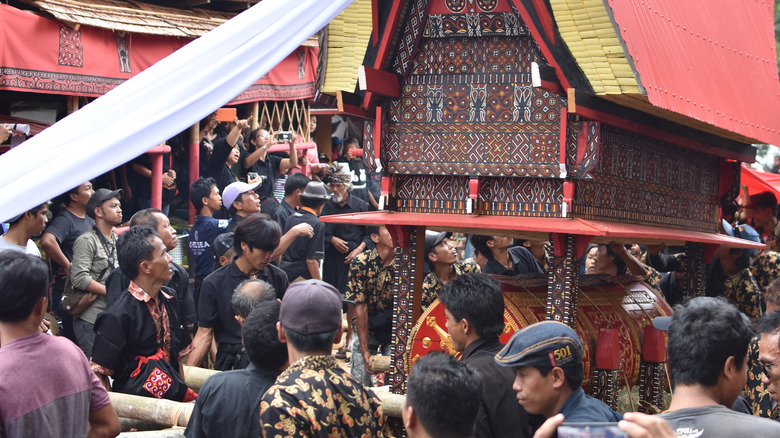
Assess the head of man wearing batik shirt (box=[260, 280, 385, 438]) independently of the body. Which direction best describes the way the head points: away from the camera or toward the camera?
away from the camera

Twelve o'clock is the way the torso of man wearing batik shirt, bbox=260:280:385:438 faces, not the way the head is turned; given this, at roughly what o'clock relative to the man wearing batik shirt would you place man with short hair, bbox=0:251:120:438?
The man with short hair is roughly at 9 o'clock from the man wearing batik shirt.

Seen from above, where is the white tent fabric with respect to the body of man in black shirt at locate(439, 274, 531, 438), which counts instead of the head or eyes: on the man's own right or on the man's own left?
on the man's own right

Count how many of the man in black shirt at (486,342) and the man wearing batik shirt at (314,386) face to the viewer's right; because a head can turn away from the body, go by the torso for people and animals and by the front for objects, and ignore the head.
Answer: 0

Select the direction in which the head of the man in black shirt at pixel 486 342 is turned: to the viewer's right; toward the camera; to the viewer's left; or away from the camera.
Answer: to the viewer's left

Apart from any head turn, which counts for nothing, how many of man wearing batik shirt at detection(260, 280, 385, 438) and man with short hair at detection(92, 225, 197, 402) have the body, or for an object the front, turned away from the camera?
1

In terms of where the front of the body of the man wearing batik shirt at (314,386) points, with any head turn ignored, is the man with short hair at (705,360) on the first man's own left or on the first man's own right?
on the first man's own right

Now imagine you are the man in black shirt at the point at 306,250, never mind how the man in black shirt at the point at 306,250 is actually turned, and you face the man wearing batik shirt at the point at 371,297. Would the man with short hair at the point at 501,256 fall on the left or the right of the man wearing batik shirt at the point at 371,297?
left

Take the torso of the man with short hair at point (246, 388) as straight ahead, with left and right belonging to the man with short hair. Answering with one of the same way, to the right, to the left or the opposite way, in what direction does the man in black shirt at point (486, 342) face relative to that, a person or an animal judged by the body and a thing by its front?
to the left

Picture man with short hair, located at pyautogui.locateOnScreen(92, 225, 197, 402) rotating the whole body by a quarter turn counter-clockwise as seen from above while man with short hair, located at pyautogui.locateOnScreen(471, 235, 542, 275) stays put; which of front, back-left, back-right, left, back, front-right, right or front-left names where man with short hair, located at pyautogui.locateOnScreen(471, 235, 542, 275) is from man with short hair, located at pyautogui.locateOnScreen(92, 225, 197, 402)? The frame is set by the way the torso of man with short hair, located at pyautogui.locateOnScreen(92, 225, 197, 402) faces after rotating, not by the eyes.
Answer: front

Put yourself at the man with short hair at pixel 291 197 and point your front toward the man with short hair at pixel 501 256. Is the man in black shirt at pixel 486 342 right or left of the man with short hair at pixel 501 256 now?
right

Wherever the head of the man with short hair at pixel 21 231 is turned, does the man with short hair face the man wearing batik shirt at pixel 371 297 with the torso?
yes
